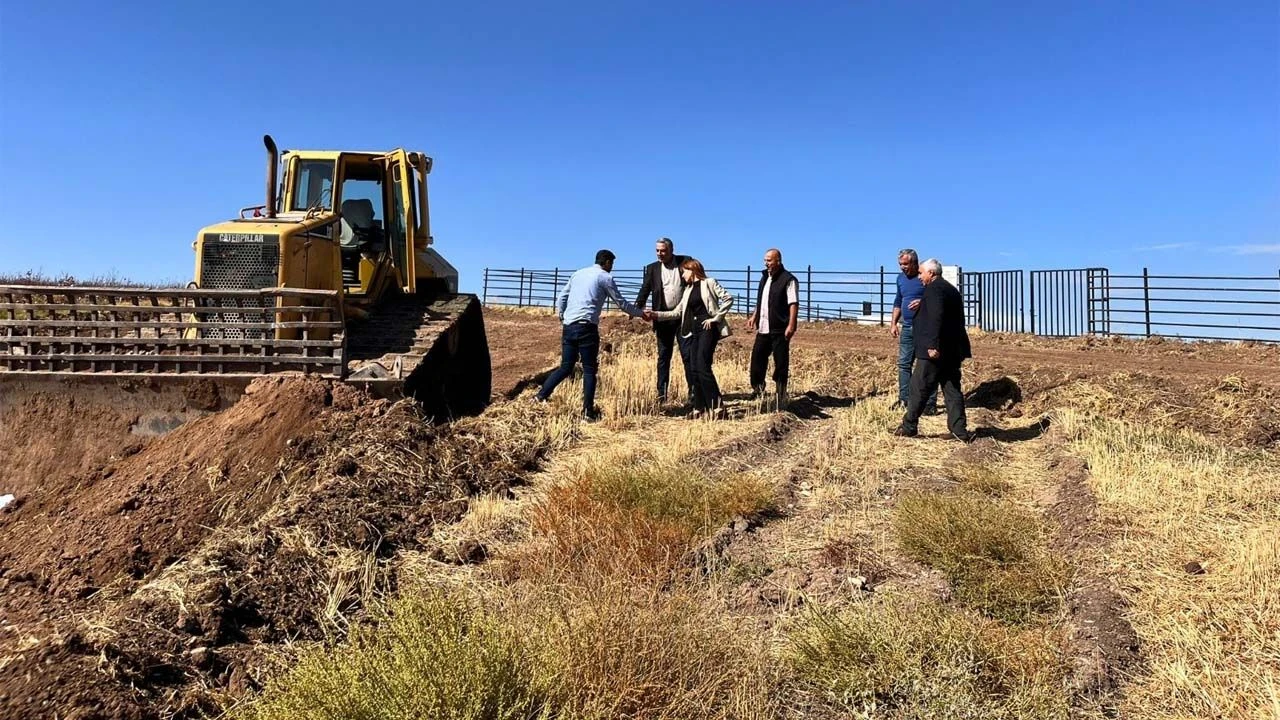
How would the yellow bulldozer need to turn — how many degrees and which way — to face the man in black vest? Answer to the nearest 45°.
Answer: approximately 135° to its left

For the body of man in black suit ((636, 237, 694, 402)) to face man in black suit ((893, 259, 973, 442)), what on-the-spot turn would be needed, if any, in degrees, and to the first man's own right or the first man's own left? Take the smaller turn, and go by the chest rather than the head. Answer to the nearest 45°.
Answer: approximately 45° to the first man's own left

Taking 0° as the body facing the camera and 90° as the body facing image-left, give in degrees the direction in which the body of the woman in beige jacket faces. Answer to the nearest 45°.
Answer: approximately 45°

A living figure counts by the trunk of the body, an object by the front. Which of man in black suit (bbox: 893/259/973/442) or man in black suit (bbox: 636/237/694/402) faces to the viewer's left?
man in black suit (bbox: 893/259/973/442)

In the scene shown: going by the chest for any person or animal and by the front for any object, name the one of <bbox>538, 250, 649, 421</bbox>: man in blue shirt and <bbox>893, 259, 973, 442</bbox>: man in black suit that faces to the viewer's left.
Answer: the man in black suit

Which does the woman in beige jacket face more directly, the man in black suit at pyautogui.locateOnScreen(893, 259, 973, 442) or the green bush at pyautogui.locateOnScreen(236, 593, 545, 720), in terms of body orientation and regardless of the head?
the green bush

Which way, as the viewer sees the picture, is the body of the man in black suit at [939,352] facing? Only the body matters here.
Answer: to the viewer's left
